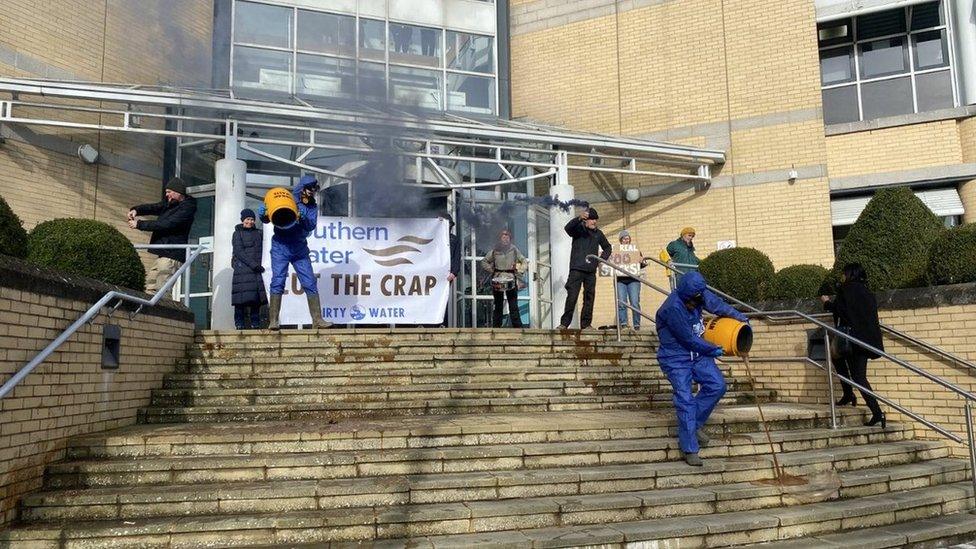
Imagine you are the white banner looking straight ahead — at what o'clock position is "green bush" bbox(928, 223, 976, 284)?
The green bush is roughly at 10 o'clock from the white banner.

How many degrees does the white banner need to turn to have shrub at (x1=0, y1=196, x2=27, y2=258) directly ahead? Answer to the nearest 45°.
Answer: approximately 45° to its right

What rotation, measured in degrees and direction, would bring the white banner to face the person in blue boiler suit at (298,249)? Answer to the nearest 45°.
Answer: approximately 45° to its right

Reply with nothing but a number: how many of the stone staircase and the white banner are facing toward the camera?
2

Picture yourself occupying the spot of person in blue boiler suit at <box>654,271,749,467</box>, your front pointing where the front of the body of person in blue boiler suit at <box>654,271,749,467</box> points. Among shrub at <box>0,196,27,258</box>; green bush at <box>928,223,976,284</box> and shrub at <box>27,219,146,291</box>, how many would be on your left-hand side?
1

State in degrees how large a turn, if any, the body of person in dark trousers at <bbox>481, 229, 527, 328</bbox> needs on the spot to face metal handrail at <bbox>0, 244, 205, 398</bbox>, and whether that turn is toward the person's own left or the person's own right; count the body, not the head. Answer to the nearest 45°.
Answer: approximately 45° to the person's own right

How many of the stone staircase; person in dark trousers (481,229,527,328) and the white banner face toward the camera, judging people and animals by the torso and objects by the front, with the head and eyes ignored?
3

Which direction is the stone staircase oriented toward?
toward the camera

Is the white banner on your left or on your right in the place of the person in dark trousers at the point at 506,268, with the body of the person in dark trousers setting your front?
on your right

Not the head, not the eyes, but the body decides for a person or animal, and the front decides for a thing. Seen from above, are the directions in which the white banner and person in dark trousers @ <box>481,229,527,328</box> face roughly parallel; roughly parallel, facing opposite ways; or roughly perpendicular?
roughly parallel

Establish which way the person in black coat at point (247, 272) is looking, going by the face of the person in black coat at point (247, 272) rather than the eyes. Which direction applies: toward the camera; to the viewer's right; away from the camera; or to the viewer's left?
toward the camera

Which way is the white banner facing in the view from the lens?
facing the viewer

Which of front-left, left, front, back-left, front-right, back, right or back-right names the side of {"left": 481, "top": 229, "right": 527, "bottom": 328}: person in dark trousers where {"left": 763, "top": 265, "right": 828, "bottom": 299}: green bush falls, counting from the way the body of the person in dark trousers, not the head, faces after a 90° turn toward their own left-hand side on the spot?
front

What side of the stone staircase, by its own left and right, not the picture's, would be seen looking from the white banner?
back
